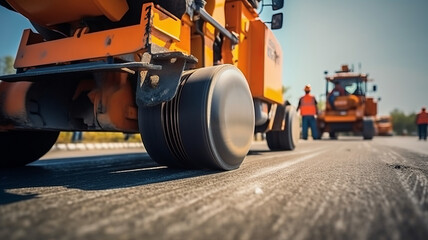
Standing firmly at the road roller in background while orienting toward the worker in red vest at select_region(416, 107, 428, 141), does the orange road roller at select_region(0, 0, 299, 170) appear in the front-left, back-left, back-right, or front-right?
back-right

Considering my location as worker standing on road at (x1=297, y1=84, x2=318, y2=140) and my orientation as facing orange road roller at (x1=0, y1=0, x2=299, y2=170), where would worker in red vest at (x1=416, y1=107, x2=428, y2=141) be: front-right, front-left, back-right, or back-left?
back-left

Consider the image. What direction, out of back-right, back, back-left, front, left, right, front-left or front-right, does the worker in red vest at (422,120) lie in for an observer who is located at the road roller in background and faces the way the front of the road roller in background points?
back-left

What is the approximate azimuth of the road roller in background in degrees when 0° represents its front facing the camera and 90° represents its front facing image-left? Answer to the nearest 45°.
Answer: approximately 0°
